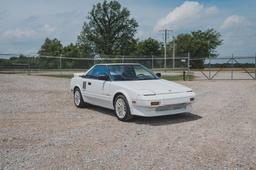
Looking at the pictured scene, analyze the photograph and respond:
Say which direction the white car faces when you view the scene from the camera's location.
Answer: facing the viewer and to the right of the viewer

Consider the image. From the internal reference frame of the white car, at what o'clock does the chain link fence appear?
The chain link fence is roughly at 7 o'clock from the white car.
